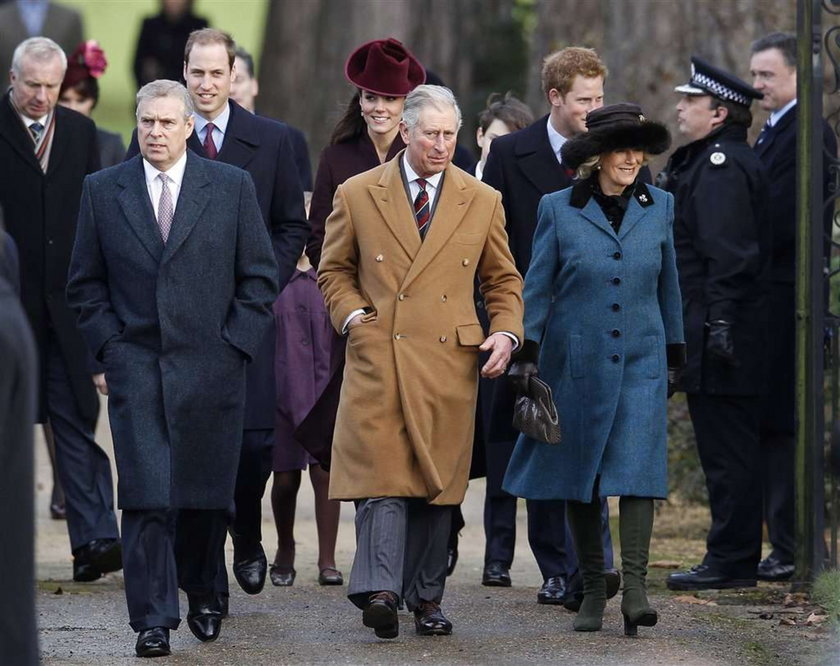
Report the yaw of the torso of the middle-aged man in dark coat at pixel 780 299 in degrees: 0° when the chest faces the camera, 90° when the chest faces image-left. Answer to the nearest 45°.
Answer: approximately 45°

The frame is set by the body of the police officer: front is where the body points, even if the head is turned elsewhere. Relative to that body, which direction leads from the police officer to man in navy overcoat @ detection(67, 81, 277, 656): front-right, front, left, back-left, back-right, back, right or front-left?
front-left

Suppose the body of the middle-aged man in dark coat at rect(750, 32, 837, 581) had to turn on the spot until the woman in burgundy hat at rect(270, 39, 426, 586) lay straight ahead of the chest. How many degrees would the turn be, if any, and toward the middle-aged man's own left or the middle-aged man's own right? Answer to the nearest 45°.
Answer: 0° — they already face them

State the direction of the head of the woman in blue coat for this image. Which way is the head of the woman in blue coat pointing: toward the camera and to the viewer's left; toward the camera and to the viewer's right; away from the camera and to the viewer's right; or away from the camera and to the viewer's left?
toward the camera and to the viewer's right

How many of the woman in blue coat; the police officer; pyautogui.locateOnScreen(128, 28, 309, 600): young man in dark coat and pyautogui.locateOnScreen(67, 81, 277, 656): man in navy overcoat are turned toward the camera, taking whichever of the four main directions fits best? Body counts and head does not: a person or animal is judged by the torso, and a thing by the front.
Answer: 3

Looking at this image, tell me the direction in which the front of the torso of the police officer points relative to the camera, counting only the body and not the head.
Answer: to the viewer's left

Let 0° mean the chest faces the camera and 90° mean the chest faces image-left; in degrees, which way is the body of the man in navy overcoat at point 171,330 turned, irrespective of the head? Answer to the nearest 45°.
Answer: approximately 0°
